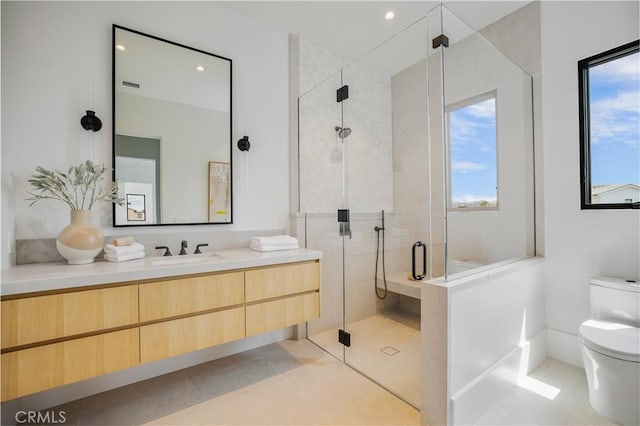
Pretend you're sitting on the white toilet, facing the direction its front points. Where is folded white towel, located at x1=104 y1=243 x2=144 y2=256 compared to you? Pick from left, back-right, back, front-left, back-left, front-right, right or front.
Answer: front-right

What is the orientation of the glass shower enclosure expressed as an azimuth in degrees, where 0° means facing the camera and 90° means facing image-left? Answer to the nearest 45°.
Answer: approximately 45°

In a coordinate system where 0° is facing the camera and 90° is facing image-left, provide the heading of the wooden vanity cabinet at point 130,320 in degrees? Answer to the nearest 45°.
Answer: approximately 315°

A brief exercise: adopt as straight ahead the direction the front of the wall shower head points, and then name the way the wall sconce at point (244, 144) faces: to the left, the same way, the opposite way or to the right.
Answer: the same way

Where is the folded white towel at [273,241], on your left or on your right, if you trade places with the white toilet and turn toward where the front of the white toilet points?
on your right

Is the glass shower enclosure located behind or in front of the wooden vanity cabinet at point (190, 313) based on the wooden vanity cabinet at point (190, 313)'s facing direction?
in front

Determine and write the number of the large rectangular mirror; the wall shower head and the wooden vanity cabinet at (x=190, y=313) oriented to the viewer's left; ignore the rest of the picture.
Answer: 0

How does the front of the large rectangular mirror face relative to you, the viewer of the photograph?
facing the viewer and to the right of the viewer

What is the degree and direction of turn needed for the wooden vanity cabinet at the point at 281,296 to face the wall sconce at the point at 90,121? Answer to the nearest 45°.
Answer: approximately 135° to its right

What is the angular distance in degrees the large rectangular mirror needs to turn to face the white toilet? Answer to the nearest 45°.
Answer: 0° — it already faces it

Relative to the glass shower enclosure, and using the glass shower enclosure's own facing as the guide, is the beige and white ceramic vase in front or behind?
in front
